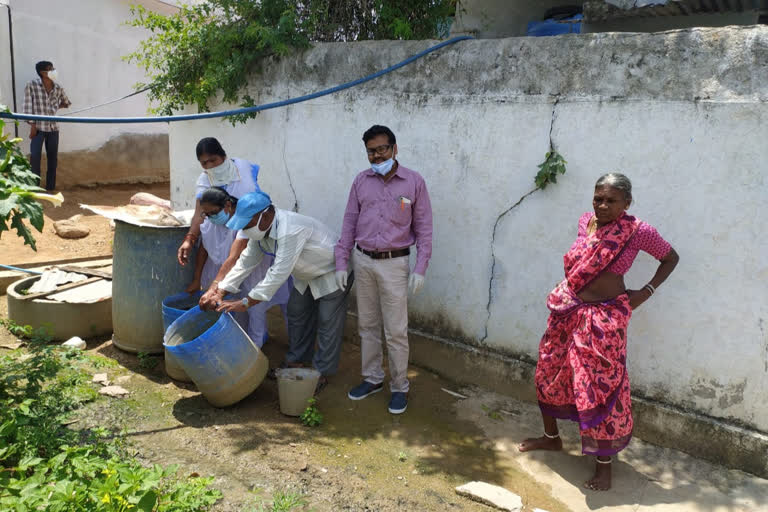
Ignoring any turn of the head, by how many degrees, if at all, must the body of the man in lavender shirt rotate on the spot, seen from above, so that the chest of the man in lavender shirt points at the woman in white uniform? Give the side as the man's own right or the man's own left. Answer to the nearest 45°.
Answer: approximately 135° to the man's own right

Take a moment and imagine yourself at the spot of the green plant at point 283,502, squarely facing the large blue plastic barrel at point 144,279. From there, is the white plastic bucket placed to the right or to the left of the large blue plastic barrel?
right

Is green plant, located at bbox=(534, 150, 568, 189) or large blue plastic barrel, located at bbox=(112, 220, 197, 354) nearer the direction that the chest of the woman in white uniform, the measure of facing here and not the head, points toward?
the large blue plastic barrel

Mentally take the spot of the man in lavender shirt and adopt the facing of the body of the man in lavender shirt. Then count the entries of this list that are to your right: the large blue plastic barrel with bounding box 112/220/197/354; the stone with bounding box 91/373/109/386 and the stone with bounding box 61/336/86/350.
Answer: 3

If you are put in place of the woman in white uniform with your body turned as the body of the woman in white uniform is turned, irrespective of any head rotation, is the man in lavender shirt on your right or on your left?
on your left

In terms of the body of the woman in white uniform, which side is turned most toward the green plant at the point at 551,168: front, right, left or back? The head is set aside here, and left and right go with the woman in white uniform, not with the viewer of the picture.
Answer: left

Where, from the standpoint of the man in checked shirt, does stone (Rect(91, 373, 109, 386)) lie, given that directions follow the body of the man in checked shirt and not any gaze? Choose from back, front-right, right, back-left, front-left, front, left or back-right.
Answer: front-right

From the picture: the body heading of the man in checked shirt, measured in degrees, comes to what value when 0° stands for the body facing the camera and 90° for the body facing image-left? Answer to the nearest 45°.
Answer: approximately 315°

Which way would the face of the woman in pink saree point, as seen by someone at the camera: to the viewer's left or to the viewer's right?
to the viewer's left

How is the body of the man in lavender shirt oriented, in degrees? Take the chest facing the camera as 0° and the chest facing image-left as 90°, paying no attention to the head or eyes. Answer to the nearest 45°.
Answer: approximately 0°
